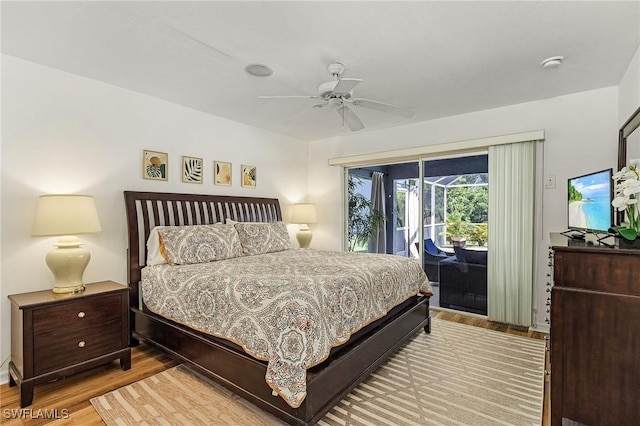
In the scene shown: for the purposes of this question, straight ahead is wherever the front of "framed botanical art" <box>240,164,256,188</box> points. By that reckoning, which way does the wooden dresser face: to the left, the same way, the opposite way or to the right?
the opposite way

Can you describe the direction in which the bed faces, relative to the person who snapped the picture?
facing the viewer and to the right of the viewer

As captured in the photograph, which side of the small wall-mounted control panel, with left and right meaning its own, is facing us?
front

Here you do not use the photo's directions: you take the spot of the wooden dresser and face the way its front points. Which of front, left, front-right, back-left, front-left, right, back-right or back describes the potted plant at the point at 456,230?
front-right

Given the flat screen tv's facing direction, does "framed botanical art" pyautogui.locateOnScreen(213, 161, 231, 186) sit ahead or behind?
ahead

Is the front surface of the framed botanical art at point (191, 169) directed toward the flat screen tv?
yes

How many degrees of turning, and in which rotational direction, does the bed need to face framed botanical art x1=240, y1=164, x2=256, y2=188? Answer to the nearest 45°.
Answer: approximately 135° to its left

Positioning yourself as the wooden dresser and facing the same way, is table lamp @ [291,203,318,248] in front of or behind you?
in front

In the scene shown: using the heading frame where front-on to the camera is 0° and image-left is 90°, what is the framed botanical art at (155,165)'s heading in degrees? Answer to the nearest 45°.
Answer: approximately 315°

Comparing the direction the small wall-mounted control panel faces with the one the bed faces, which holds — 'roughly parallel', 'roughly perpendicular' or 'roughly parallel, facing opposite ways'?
roughly perpendicular

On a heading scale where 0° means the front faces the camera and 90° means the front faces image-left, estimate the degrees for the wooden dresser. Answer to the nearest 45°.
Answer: approximately 90°

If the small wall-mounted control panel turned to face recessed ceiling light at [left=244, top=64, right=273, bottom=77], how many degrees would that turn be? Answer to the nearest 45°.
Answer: approximately 45° to its right

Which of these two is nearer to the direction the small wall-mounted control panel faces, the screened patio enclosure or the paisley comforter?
the paisley comforter

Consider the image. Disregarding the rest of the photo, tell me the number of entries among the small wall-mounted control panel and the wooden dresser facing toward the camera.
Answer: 1

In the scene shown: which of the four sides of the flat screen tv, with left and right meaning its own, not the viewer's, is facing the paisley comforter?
front

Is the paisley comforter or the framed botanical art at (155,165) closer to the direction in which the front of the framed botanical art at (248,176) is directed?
the paisley comforter

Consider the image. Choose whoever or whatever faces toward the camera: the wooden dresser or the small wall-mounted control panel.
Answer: the small wall-mounted control panel

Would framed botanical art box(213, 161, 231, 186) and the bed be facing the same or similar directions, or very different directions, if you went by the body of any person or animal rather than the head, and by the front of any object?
same or similar directions
